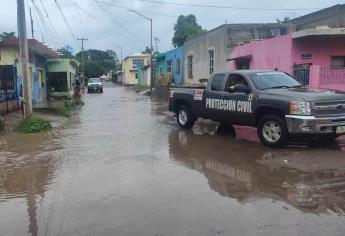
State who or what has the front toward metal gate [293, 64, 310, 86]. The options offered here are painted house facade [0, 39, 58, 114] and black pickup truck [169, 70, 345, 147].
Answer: the painted house facade

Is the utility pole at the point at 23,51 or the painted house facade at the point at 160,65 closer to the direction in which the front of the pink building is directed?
the utility pole

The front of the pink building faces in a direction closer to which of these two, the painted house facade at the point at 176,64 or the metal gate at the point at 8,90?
the metal gate

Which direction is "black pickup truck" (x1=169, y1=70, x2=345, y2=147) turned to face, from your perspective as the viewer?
facing the viewer and to the right of the viewer

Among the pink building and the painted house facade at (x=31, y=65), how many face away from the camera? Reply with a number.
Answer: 0

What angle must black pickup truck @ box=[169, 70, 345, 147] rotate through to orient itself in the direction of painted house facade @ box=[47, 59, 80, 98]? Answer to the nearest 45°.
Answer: approximately 180°

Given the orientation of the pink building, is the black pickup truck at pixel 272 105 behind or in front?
in front

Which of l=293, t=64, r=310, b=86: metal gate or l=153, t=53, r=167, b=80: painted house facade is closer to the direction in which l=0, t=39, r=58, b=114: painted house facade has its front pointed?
the metal gate

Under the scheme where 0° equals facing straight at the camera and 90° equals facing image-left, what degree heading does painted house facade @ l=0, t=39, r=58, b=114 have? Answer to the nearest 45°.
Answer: approximately 315°

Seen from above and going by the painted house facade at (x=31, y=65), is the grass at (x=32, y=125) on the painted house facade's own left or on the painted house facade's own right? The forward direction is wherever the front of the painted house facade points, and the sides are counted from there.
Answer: on the painted house facade's own right

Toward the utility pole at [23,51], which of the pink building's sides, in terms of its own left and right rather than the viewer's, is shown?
front

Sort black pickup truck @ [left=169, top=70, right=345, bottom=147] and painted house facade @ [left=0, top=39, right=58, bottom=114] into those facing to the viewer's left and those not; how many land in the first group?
0

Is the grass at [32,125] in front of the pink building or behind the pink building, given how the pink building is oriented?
in front
